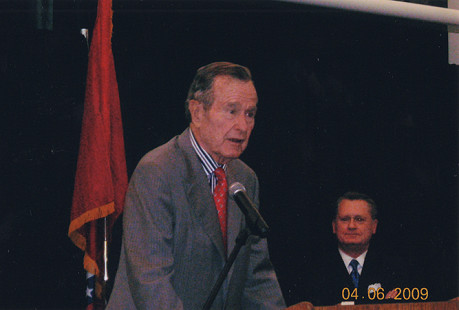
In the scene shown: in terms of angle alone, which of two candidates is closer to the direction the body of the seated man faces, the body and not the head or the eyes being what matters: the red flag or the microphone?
the microphone

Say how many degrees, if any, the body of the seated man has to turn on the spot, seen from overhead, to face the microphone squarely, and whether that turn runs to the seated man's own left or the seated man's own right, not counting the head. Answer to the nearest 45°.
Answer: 0° — they already face it

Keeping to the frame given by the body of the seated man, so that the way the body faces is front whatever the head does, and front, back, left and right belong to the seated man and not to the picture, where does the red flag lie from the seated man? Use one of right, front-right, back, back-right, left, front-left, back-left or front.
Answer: front-right

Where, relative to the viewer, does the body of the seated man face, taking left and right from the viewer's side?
facing the viewer

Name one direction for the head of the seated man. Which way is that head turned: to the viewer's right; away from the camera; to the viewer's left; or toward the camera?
toward the camera

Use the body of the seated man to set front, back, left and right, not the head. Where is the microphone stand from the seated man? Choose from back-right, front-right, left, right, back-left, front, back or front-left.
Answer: front

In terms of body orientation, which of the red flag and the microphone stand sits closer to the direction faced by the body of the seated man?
the microphone stand
